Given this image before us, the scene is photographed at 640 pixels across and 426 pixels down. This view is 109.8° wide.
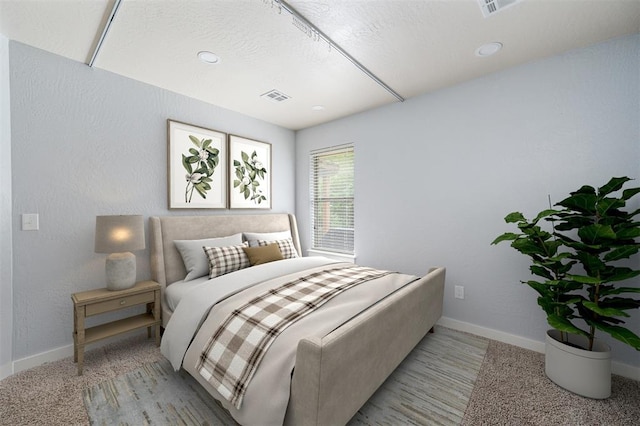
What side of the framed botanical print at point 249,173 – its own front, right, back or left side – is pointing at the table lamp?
right

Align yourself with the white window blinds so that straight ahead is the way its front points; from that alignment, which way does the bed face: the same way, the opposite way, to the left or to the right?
to the left

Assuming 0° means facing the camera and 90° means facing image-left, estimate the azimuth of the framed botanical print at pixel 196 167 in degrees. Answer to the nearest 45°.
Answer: approximately 315°
